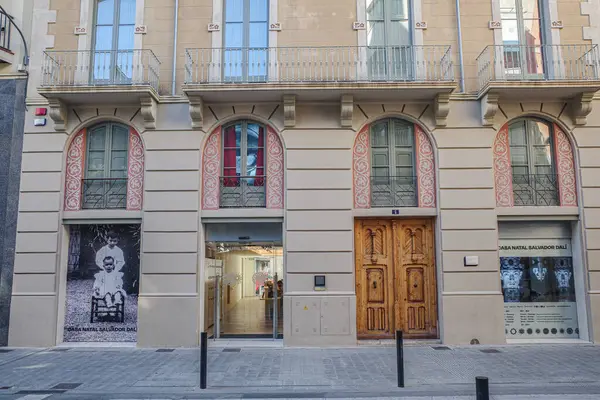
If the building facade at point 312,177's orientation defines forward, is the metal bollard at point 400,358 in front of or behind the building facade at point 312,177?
in front

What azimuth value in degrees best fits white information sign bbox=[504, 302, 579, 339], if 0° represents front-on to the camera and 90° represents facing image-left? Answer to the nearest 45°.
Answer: approximately 0°

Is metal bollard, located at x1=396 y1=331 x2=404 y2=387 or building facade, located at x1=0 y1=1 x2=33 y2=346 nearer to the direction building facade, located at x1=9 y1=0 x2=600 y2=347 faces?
the metal bollard

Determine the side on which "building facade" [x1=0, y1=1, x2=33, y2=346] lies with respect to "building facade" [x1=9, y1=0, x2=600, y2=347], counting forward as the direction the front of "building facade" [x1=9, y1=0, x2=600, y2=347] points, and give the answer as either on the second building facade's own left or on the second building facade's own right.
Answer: on the second building facade's own right

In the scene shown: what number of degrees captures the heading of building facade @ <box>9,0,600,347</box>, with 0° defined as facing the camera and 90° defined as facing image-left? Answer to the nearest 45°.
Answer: approximately 0°

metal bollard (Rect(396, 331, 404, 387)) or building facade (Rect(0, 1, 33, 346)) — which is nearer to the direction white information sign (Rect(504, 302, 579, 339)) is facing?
the metal bollard
